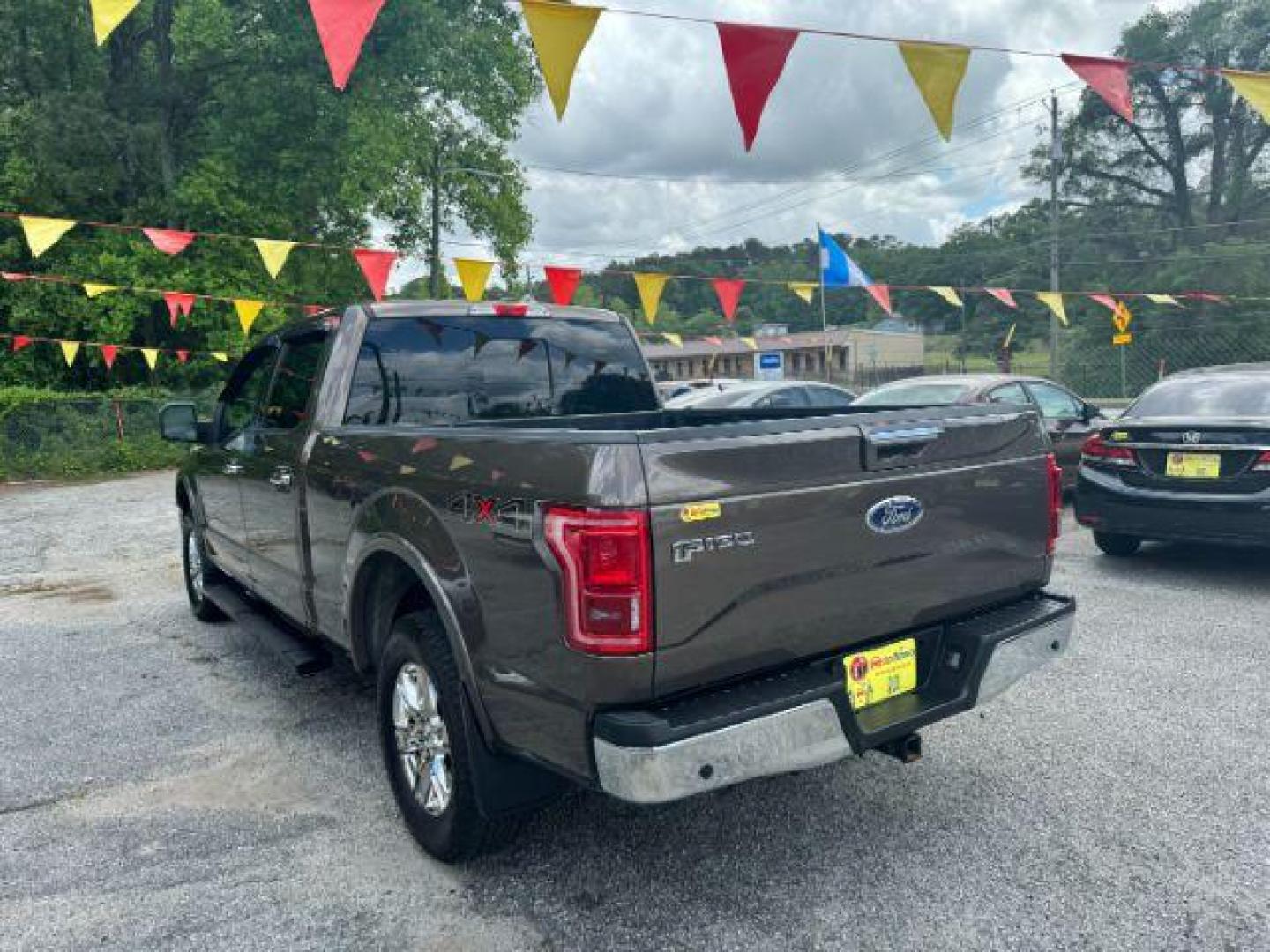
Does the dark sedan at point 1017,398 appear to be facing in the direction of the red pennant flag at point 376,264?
no

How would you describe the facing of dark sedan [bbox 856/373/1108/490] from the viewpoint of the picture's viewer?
facing away from the viewer and to the right of the viewer

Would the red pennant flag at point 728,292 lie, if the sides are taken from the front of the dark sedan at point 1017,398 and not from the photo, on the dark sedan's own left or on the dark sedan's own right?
on the dark sedan's own left

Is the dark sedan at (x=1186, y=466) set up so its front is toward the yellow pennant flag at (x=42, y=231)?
no

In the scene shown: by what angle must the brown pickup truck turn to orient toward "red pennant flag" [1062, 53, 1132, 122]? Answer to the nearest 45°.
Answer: approximately 90° to its right

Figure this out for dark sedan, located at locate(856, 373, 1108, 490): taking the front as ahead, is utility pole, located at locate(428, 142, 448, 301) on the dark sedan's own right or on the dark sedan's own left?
on the dark sedan's own left

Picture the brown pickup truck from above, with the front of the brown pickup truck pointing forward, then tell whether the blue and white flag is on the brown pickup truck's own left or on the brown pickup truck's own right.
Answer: on the brown pickup truck's own right

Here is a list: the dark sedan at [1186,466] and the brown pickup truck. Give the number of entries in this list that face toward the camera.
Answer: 0

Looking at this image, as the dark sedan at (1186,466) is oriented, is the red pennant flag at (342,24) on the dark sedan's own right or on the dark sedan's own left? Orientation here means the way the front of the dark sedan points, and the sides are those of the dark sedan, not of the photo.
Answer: on the dark sedan's own left

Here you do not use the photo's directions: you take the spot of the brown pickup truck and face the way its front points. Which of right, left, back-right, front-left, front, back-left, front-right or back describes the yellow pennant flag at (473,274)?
front-right

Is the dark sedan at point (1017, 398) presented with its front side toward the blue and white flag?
no

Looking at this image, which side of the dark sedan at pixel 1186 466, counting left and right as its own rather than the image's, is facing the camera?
back

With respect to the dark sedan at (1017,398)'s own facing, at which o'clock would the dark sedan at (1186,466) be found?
the dark sedan at (1186,466) is roughly at 4 o'clock from the dark sedan at (1017,398).

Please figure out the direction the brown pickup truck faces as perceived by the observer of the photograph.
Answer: facing away from the viewer and to the left of the viewer
